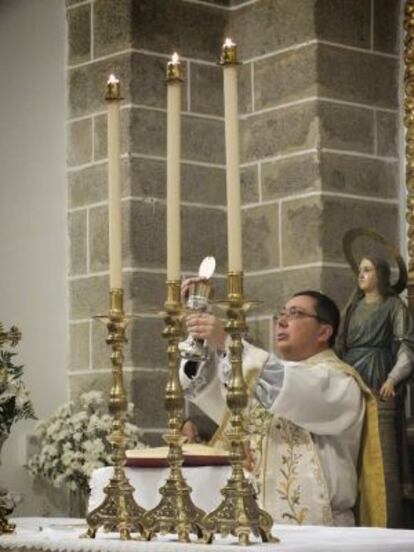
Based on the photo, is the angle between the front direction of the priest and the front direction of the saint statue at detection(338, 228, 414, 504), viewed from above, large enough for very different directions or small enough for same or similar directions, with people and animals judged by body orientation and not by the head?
same or similar directions

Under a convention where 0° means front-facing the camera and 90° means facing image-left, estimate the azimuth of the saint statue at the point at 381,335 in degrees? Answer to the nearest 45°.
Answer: approximately 45°

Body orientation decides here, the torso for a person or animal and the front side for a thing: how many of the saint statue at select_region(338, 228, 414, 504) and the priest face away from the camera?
0

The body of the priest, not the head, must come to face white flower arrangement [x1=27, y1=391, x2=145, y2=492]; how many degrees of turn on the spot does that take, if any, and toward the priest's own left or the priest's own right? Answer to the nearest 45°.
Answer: approximately 90° to the priest's own right

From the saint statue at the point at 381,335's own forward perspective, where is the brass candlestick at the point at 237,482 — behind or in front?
in front

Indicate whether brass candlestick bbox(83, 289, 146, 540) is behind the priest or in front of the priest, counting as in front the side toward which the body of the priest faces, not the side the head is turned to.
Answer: in front

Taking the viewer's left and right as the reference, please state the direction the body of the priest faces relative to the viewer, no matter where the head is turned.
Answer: facing the viewer and to the left of the viewer

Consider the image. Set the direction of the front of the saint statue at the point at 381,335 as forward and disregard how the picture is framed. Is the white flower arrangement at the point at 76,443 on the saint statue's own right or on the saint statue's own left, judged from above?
on the saint statue's own right

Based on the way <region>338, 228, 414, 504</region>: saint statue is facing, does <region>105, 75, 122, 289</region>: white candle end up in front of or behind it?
in front

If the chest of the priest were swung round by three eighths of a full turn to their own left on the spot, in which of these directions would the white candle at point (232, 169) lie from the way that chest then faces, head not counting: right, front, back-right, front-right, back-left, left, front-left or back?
right
